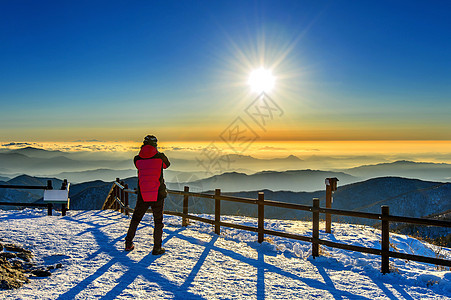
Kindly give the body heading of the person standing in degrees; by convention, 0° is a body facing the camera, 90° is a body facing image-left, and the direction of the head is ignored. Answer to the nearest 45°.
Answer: approximately 225°
